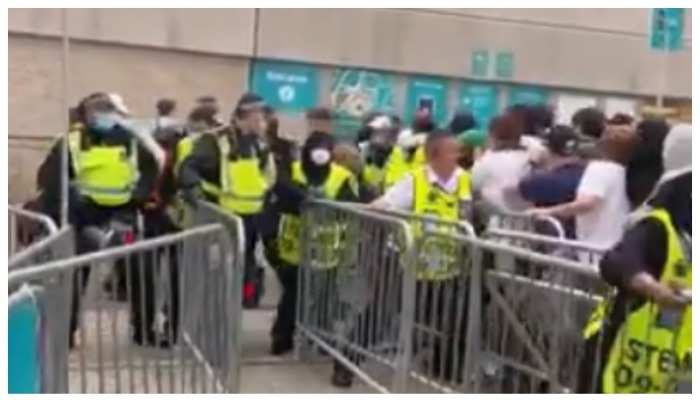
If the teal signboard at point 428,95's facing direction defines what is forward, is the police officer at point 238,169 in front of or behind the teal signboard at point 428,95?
in front

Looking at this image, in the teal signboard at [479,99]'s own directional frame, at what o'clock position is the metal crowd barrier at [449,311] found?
The metal crowd barrier is roughly at 12 o'clock from the teal signboard.

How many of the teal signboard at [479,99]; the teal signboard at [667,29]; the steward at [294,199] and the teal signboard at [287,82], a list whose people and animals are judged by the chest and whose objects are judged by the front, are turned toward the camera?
4

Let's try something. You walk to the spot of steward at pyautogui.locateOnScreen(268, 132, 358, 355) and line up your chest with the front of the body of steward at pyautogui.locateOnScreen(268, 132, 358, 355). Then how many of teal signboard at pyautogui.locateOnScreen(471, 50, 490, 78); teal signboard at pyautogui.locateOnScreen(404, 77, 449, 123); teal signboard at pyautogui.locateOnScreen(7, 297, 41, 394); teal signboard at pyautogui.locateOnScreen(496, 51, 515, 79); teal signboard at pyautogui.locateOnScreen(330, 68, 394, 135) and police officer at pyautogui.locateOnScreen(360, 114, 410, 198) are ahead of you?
1

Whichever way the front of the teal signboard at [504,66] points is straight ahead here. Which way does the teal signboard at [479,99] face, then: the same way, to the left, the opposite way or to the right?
the same way

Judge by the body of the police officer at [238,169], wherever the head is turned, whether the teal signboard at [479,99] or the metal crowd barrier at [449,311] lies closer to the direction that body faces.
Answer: the metal crowd barrier

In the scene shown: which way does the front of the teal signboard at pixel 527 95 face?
toward the camera

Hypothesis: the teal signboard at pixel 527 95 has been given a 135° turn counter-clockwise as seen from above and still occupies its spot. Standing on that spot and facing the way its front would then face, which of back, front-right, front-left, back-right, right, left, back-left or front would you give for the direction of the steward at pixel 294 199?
back-right

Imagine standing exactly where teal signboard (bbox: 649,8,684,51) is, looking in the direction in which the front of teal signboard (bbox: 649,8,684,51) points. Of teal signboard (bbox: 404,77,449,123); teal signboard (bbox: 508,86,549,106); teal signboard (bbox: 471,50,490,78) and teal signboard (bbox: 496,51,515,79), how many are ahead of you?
0

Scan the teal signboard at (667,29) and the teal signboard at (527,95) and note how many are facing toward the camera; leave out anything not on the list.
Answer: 2

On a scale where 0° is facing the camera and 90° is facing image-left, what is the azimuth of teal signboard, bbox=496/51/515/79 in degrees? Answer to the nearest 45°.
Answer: approximately 0°

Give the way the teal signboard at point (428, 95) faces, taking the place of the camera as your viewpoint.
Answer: facing the viewer

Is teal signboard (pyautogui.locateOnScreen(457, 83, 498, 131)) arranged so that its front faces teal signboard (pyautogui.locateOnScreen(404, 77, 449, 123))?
no

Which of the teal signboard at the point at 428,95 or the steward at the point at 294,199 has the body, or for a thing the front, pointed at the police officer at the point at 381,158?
the teal signboard

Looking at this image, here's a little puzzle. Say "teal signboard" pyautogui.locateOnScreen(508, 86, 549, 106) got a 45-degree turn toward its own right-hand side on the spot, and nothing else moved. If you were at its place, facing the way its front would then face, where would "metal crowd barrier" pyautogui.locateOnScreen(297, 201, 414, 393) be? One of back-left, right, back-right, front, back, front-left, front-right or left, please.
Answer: front-left
